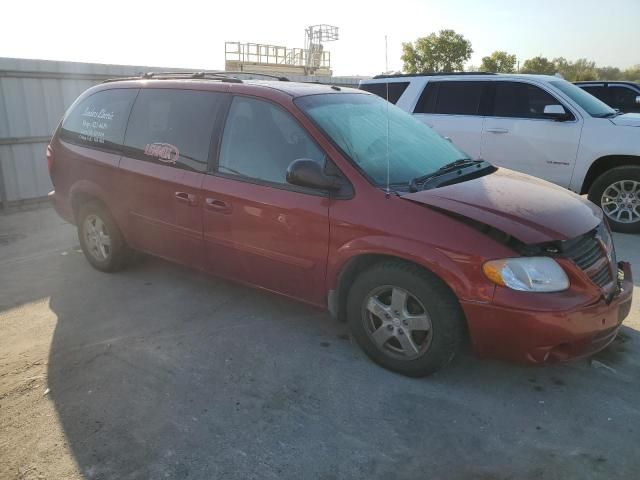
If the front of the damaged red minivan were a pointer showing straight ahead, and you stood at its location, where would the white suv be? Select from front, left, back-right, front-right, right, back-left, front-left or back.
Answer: left

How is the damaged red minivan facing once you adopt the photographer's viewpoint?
facing the viewer and to the right of the viewer
